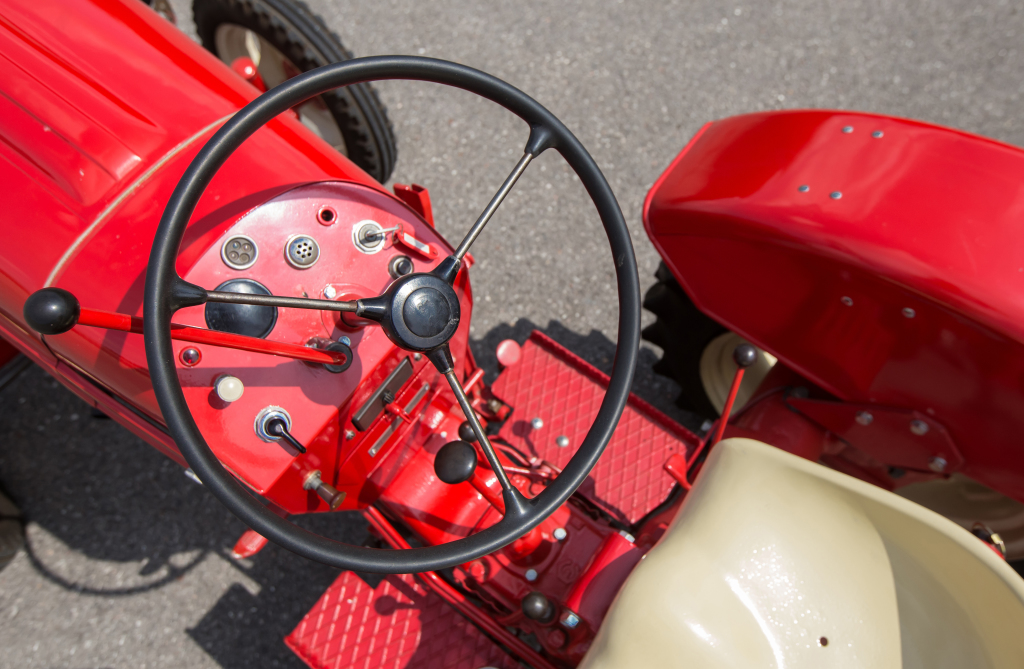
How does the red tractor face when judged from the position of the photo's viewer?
facing away from the viewer and to the left of the viewer
